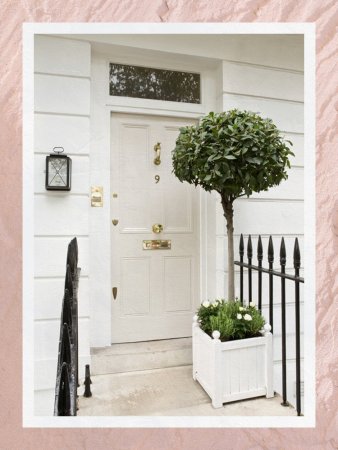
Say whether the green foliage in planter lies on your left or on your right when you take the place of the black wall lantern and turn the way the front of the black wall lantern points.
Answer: on your left

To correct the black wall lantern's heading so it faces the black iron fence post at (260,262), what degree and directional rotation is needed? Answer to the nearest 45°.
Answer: approximately 90° to its left

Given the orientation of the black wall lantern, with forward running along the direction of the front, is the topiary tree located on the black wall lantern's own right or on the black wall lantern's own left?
on the black wall lantern's own left

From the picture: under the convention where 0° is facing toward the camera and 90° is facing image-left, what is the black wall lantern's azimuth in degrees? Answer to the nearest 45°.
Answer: approximately 0°

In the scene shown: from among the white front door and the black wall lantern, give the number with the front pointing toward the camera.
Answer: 2

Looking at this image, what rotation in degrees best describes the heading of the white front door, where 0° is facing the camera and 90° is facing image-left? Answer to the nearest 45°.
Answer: approximately 0°
